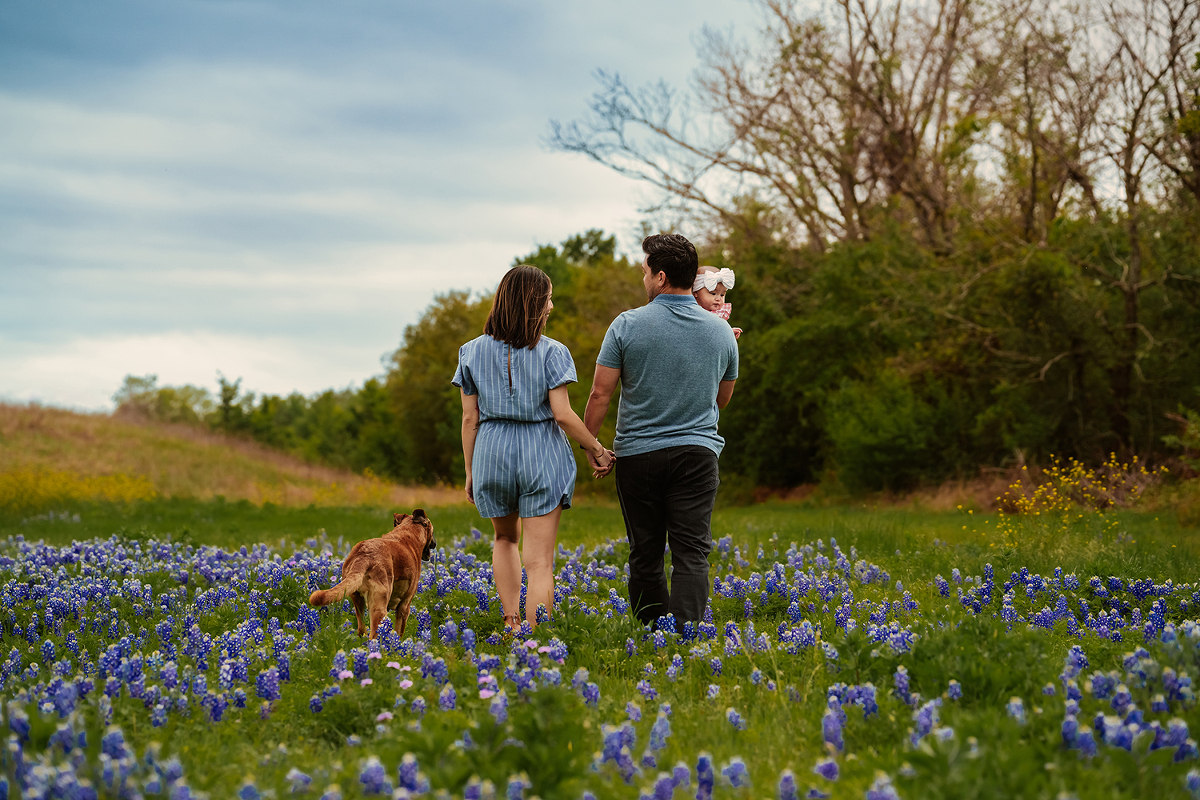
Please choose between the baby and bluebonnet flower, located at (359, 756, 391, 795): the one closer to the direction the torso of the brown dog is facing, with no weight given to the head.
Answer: the baby

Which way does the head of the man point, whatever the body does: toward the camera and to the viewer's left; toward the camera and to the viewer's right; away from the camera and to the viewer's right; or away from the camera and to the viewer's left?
away from the camera and to the viewer's left

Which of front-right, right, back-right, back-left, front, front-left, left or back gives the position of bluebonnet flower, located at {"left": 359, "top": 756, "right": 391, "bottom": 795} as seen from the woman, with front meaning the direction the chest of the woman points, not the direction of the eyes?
back

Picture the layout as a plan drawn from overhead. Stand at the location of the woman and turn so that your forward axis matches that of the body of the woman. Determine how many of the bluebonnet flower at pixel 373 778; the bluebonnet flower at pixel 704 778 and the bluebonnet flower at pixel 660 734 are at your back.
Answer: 3

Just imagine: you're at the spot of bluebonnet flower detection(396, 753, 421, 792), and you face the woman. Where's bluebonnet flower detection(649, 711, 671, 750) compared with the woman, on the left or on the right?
right

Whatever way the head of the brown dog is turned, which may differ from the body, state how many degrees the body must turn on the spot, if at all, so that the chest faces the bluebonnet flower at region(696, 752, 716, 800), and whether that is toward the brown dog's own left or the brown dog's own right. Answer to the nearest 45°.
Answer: approximately 135° to the brown dog's own right

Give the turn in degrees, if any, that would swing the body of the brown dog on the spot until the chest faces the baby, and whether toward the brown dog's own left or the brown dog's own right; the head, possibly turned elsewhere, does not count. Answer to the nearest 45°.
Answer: approximately 45° to the brown dog's own right

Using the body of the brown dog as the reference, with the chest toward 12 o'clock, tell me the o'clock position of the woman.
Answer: The woman is roughly at 2 o'clock from the brown dog.

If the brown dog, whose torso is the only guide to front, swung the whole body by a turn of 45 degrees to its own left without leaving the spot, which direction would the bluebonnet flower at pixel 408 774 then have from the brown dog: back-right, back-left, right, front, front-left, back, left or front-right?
back

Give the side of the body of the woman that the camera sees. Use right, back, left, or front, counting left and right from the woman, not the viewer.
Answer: back
